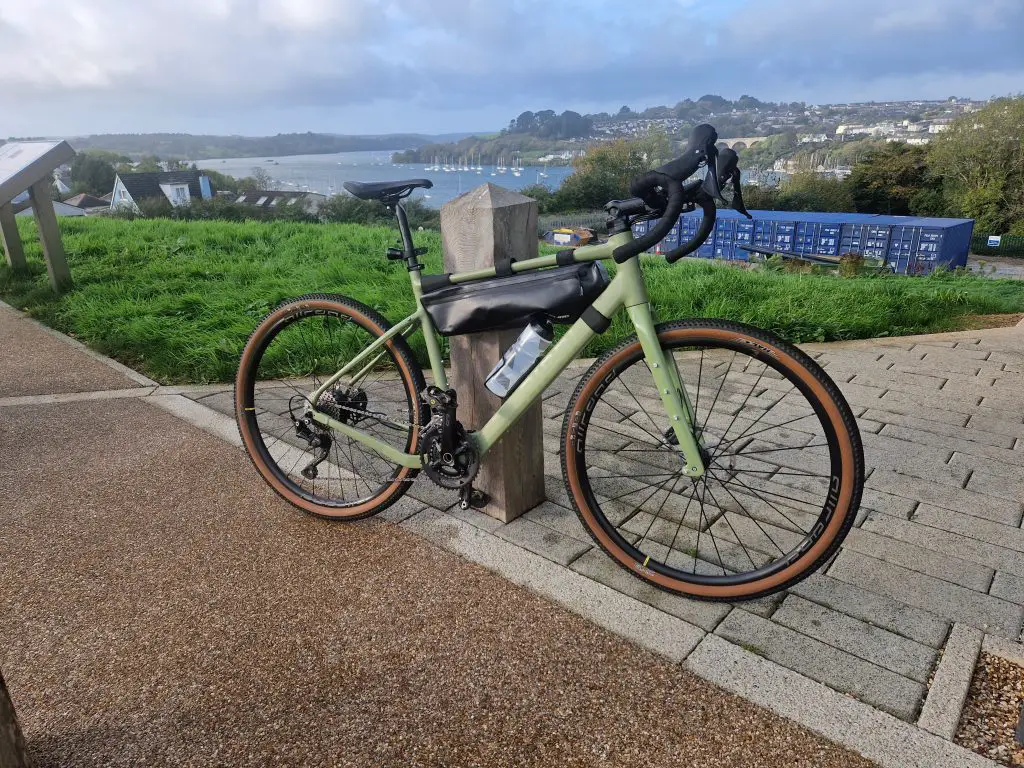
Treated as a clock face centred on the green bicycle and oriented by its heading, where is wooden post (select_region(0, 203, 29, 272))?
The wooden post is roughly at 6 o'clock from the green bicycle.

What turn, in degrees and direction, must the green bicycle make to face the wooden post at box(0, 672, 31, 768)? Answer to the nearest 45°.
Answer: approximately 90° to its right

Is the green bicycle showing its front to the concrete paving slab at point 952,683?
yes

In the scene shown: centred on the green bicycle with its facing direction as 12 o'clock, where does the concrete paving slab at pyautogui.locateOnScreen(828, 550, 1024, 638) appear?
The concrete paving slab is roughly at 11 o'clock from the green bicycle.

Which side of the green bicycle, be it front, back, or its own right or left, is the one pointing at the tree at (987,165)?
left

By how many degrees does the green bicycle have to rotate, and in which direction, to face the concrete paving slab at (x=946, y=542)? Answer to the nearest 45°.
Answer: approximately 45° to its left

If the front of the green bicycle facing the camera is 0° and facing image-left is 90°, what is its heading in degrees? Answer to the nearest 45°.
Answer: approximately 315°

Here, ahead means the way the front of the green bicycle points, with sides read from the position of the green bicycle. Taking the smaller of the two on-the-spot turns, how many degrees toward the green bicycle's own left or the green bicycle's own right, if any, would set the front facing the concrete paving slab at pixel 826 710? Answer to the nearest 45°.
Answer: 0° — it already faces it

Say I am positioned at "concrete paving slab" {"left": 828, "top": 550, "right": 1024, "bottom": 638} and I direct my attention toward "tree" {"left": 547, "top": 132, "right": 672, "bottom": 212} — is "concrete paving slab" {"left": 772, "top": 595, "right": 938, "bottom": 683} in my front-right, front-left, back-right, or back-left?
back-left

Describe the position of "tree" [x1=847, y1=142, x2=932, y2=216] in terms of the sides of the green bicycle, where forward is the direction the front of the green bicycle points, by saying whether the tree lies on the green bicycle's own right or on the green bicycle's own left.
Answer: on the green bicycle's own left

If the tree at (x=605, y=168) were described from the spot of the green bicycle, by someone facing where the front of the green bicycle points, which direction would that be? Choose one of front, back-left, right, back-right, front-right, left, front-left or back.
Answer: back-left

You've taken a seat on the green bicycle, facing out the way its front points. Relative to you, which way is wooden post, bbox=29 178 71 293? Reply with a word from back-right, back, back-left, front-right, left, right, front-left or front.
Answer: back

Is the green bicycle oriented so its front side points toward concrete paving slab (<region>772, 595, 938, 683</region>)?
yes

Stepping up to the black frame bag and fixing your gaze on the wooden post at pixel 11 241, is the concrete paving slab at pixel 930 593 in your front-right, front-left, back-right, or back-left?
back-right
